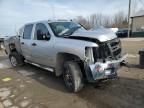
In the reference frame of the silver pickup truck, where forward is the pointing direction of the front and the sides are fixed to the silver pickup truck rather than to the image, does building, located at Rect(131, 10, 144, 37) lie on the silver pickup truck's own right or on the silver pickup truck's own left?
on the silver pickup truck's own left

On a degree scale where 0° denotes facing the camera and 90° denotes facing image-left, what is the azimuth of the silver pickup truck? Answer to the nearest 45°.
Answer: approximately 315°
